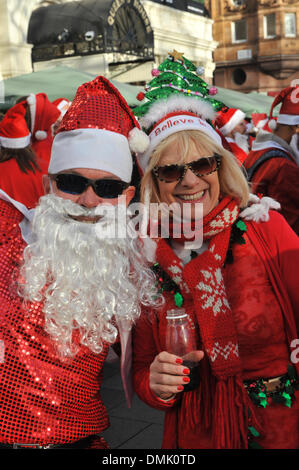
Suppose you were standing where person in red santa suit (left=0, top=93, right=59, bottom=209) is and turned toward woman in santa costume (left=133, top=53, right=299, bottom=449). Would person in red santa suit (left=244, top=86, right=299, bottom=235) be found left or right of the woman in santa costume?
left

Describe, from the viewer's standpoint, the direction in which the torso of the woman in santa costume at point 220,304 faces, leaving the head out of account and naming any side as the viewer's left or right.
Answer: facing the viewer

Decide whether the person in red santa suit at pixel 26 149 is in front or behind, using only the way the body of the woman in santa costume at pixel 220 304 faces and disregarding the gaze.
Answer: behind

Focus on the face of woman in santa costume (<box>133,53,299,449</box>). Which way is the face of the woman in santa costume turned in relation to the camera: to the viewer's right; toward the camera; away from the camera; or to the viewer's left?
toward the camera

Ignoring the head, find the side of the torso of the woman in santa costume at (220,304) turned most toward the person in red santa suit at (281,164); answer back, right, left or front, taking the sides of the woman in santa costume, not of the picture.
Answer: back

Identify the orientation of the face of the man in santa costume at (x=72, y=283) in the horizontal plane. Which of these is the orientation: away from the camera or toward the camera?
toward the camera

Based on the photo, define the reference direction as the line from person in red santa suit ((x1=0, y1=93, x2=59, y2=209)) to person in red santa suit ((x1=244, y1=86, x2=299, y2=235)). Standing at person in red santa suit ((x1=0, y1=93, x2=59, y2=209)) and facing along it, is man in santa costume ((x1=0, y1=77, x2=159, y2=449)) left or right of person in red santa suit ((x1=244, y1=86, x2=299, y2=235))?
right

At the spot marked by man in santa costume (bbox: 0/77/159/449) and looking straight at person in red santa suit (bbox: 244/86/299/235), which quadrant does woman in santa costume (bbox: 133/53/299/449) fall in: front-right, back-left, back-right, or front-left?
front-right
